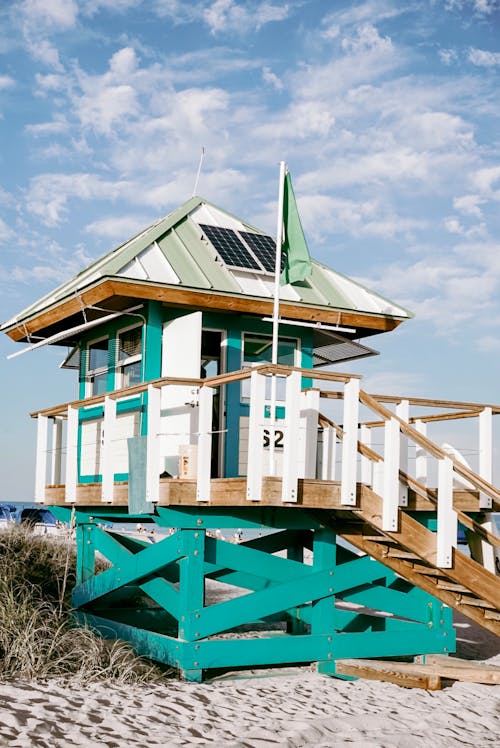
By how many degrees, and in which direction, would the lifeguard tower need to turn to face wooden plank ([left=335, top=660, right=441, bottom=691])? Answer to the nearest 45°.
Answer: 0° — it already faces it

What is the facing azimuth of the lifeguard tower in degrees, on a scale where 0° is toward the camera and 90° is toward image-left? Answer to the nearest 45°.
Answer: approximately 315°
